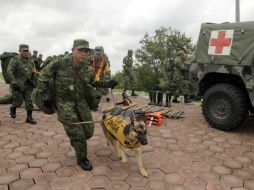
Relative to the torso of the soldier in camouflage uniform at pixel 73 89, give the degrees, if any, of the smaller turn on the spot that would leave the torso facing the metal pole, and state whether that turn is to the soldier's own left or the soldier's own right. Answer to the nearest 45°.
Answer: approximately 90° to the soldier's own left

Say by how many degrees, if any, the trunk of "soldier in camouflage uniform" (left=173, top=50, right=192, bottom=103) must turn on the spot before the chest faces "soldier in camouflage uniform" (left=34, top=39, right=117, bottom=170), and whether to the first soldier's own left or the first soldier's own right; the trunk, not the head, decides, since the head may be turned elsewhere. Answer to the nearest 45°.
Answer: approximately 90° to the first soldier's own right

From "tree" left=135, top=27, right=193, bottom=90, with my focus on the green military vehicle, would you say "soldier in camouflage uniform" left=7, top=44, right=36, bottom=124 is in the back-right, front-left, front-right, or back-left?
front-right

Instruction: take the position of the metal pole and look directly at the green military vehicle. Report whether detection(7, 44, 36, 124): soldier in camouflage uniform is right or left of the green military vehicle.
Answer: right

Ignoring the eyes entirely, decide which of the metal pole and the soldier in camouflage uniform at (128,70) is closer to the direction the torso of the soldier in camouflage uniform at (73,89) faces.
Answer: the metal pole

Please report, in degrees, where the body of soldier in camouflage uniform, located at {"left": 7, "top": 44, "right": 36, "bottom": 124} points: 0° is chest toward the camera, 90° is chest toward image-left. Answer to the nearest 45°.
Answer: approximately 315°

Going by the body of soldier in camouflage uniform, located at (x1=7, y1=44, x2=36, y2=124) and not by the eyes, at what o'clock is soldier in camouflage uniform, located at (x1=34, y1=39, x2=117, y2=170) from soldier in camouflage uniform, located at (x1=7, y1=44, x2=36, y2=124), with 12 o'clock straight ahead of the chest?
soldier in camouflage uniform, located at (x1=34, y1=39, x2=117, y2=170) is roughly at 1 o'clock from soldier in camouflage uniform, located at (x1=7, y1=44, x2=36, y2=124).

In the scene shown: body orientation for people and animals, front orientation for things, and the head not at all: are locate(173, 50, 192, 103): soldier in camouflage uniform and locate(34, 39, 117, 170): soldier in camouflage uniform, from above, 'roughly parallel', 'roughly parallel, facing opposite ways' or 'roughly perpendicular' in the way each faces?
roughly parallel

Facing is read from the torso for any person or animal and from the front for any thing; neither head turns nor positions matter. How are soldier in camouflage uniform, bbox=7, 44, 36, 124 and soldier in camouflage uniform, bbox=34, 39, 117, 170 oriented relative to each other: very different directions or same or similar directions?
same or similar directions
